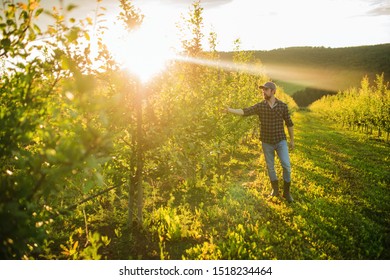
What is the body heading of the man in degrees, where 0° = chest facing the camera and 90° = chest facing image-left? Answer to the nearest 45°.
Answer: approximately 0°

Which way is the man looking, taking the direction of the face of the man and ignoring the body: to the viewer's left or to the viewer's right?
to the viewer's left
